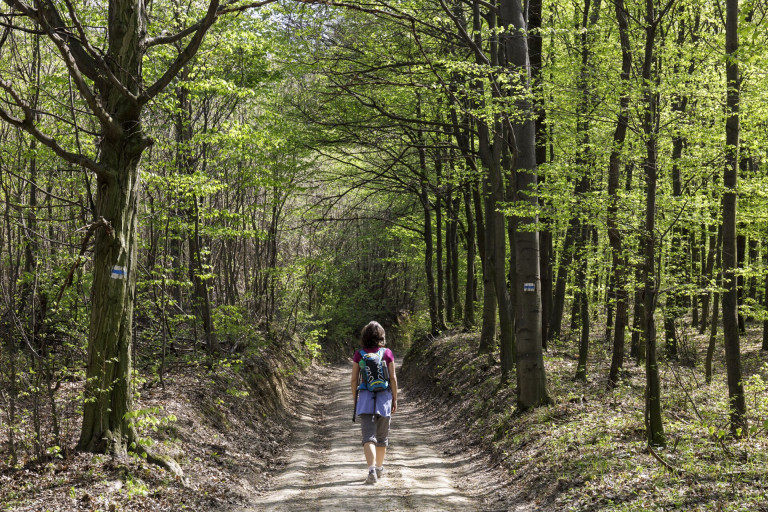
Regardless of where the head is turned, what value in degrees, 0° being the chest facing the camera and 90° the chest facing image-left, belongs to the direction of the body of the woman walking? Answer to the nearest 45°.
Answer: approximately 180°

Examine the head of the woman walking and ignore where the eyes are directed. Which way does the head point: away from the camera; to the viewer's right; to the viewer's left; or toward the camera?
away from the camera

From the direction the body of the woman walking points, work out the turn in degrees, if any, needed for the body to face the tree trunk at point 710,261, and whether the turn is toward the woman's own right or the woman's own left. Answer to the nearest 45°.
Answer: approximately 45° to the woman's own right

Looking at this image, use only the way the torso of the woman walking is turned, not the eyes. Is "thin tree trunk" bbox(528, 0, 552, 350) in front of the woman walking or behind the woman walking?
in front

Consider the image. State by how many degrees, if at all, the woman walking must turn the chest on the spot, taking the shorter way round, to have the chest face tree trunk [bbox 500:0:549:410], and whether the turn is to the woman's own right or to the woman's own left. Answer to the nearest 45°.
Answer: approximately 45° to the woman's own right

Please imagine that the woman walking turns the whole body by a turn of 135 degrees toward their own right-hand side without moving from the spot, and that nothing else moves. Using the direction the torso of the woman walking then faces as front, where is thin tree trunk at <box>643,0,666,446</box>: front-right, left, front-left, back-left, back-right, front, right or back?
front-left

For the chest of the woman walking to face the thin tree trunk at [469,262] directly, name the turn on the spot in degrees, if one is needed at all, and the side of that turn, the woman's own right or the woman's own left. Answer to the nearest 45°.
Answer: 0° — they already face it
